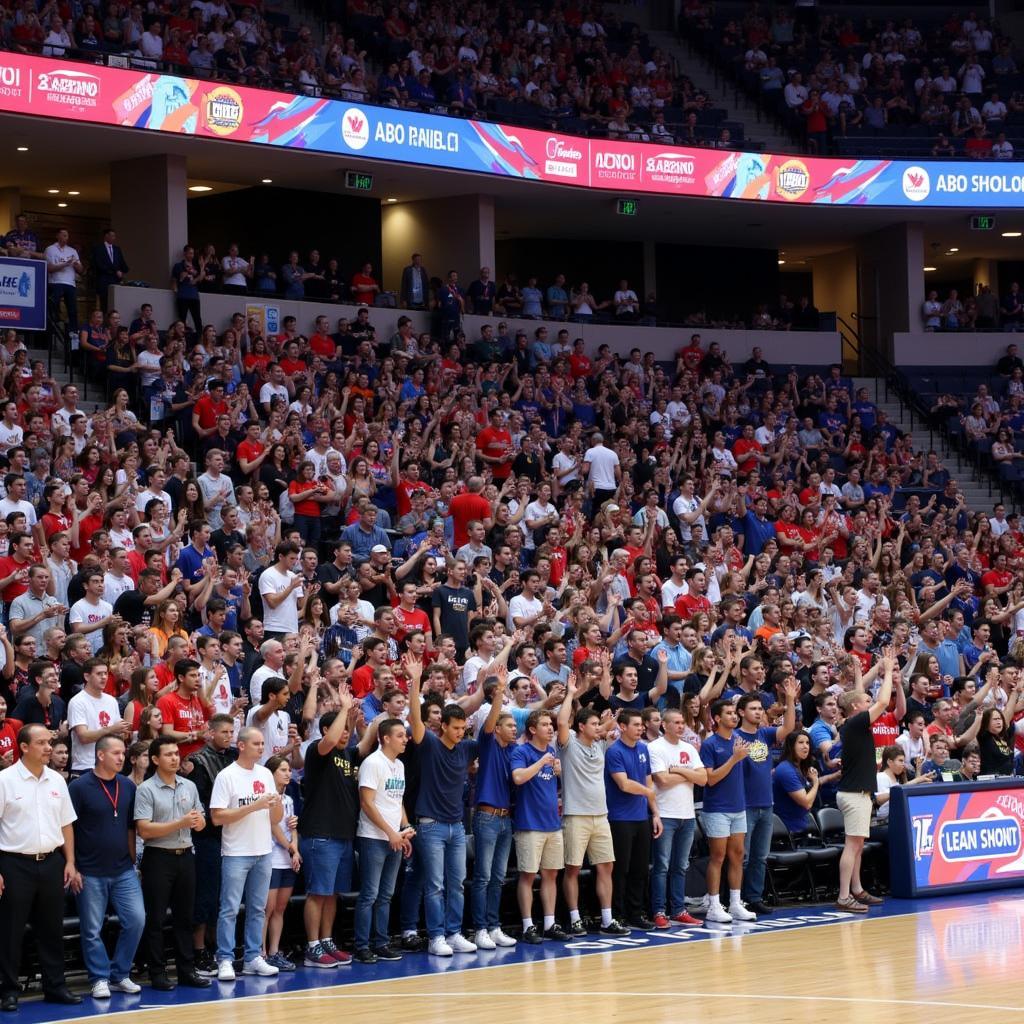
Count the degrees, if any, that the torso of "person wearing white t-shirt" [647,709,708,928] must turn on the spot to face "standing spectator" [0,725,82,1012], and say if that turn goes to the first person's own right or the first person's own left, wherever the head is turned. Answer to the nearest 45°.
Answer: approximately 90° to the first person's own right

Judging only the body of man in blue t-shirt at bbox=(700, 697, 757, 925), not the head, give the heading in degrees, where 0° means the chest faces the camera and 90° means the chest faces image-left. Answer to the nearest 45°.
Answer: approximately 315°

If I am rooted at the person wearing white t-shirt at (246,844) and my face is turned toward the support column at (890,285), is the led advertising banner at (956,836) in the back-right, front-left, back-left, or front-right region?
front-right

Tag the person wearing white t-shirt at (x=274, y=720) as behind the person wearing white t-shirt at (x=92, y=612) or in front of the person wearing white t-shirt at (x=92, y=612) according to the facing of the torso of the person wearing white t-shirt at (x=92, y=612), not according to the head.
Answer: in front

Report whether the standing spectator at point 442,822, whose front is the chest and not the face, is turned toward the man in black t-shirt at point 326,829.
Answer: no

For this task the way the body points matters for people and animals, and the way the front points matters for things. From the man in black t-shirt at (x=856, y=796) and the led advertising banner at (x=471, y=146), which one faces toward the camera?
the led advertising banner

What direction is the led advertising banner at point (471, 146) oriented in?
toward the camera

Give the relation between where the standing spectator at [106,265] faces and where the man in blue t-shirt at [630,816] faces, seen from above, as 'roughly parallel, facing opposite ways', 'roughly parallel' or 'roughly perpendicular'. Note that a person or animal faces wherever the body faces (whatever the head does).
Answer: roughly parallel

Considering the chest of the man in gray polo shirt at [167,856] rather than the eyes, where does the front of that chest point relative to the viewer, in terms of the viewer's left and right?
facing the viewer and to the right of the viewer

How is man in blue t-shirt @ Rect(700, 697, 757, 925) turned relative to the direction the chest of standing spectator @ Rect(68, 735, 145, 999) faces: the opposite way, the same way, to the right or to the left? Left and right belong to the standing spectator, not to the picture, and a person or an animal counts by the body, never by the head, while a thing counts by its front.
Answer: the same way

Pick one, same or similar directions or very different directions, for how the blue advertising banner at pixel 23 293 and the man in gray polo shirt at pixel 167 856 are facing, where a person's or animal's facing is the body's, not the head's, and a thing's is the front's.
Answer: same or similar directions

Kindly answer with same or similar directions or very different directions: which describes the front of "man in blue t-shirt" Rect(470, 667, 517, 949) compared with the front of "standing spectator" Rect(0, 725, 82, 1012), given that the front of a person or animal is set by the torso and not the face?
same or similar directions

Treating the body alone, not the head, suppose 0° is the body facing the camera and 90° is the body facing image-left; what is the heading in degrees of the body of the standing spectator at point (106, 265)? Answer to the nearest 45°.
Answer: approximately 315°

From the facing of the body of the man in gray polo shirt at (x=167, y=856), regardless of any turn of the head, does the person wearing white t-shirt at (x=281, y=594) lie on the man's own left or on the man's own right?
on the man's own left

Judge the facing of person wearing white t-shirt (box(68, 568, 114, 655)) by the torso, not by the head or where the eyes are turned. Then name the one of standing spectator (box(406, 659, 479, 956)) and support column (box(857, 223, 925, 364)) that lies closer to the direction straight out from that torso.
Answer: the standing spectator

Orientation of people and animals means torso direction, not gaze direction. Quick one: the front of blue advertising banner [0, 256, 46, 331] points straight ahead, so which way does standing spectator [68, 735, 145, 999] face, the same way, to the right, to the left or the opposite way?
the same way

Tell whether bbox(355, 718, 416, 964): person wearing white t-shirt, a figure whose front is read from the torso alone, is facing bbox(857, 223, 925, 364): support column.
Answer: no

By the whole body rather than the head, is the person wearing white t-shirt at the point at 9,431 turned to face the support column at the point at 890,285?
no

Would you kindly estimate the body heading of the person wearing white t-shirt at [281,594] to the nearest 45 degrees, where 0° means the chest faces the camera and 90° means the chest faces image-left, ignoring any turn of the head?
approximately 315°

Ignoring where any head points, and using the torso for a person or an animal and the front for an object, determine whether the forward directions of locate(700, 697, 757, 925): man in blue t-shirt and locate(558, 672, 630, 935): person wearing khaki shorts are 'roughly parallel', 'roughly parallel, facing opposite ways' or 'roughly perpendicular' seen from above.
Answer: roughly parallel

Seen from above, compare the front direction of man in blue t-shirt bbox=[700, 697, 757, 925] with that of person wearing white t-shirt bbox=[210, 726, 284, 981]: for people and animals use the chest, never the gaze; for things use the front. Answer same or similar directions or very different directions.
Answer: same or similar directions

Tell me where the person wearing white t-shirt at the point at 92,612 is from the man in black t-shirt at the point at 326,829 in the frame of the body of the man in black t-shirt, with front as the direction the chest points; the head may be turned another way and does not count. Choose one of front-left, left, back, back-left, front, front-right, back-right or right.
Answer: back

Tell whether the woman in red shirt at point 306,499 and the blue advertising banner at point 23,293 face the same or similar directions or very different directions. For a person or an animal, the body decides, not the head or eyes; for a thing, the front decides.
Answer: same or similar directions

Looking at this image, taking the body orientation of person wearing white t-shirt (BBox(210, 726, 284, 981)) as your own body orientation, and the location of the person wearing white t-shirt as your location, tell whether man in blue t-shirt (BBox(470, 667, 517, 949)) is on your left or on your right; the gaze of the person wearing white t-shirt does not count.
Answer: on your left
